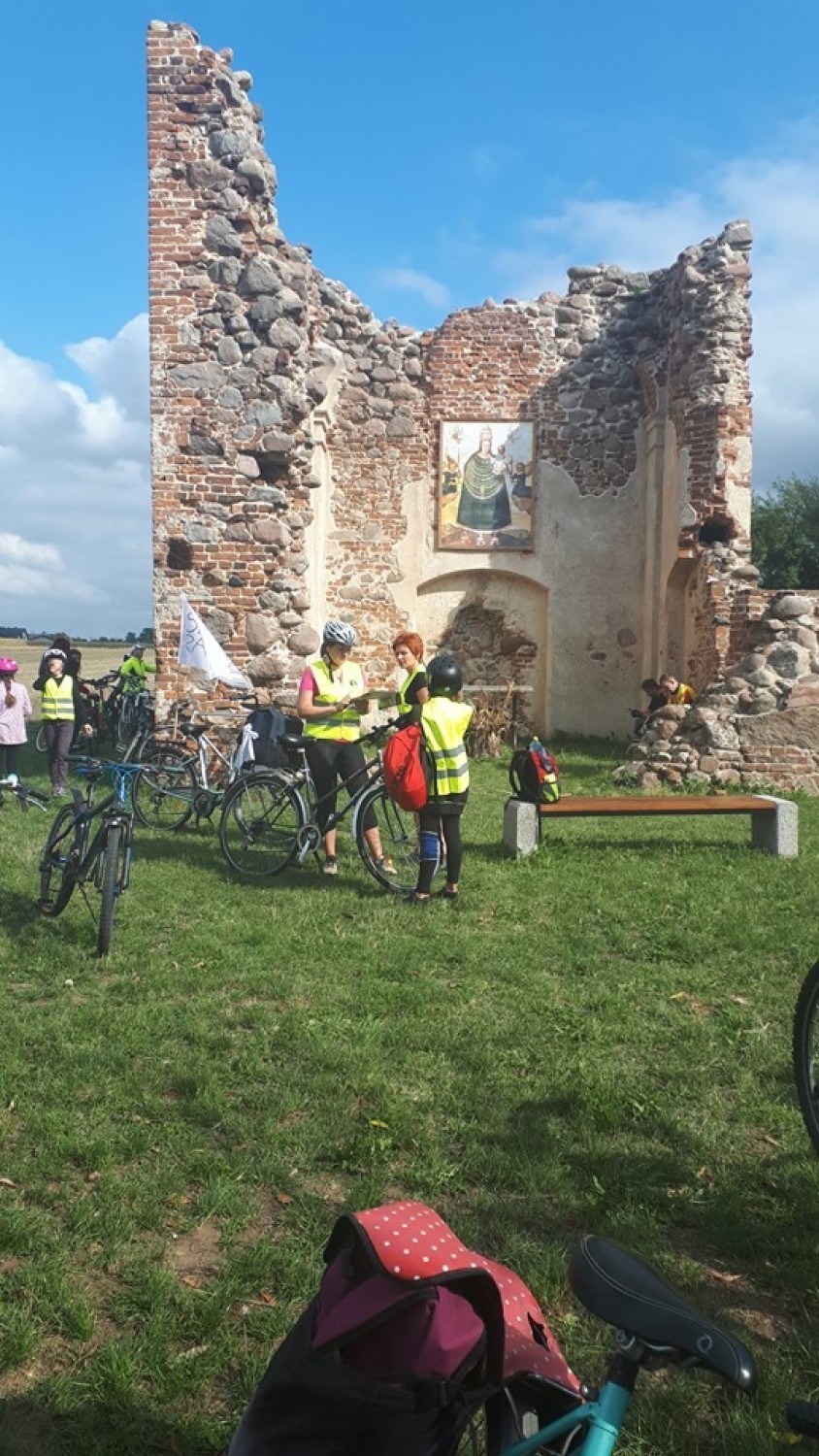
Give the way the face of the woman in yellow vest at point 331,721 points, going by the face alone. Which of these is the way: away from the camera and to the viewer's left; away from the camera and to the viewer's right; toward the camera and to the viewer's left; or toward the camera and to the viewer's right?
toward the camera and to the viewer's right

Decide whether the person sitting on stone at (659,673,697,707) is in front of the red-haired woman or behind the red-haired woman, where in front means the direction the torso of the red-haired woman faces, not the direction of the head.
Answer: behind

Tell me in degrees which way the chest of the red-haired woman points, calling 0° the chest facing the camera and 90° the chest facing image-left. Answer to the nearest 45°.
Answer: approximately 45°

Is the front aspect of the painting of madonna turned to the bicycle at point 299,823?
yes

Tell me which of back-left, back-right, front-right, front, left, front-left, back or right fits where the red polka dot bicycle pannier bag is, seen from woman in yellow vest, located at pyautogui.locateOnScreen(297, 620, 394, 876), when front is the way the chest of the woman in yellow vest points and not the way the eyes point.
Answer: front-right

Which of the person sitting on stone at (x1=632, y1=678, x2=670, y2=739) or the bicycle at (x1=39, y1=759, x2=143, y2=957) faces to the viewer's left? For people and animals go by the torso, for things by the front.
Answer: the person sitting on stone

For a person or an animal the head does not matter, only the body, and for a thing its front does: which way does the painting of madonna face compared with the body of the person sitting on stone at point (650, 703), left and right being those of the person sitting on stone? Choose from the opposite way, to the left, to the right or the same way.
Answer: to the left

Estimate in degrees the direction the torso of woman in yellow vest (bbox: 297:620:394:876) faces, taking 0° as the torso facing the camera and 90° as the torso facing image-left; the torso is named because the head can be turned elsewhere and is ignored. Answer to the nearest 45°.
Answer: approximately 315°

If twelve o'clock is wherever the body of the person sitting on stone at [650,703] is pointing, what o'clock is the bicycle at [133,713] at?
The bicycle is roughly at 12 o'clock from the person sitting on stone.

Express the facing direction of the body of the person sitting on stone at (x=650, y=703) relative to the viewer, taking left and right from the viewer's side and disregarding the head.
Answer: facing to the left of the viewer
